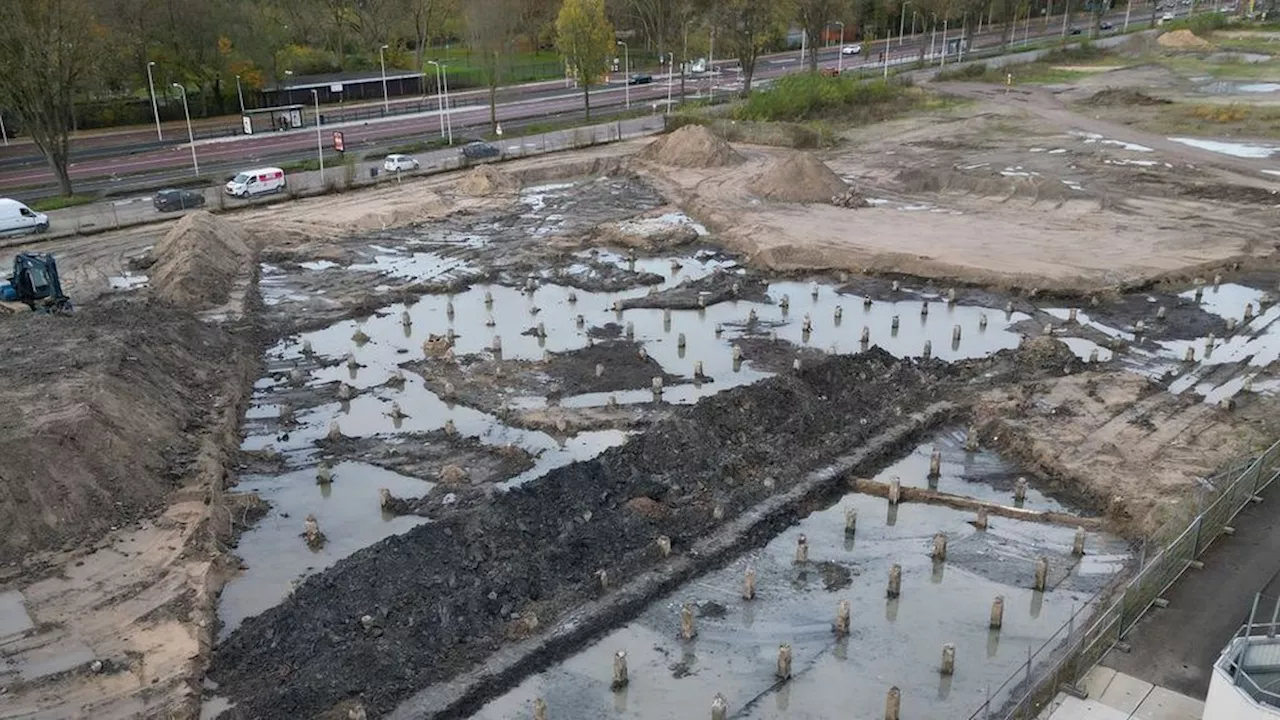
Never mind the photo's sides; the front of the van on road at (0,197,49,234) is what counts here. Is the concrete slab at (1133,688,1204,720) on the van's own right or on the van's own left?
on the van's own right

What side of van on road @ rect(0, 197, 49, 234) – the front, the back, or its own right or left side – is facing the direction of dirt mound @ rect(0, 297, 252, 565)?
right

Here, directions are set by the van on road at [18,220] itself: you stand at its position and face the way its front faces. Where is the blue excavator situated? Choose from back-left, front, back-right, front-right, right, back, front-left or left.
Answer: right

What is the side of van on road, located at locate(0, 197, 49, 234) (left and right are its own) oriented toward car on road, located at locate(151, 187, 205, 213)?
front

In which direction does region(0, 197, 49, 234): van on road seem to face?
to the viewer's right

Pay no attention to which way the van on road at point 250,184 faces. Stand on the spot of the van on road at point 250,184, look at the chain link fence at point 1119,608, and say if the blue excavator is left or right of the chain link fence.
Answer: right

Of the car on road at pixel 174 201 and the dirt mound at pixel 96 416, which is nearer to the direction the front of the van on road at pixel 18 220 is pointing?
the car on road

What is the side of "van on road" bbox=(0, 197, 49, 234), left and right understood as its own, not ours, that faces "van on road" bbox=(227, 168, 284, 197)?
front

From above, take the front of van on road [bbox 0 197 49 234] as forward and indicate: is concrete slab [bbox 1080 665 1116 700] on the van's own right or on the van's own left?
on the van's own right

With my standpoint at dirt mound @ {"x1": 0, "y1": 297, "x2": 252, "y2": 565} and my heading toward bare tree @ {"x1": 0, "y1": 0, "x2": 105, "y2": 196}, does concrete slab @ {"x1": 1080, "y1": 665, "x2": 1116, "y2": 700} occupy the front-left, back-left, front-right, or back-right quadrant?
back-right
